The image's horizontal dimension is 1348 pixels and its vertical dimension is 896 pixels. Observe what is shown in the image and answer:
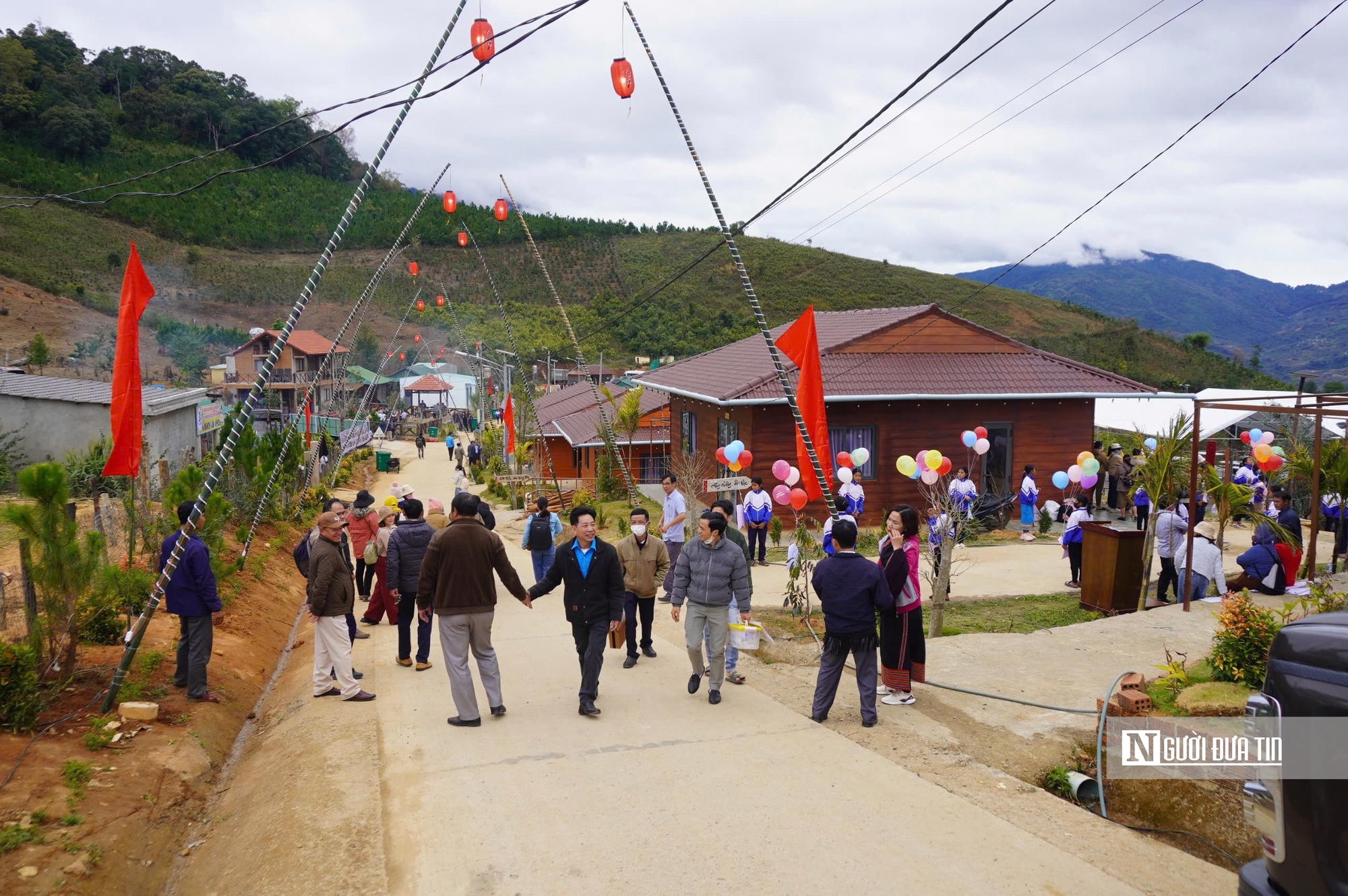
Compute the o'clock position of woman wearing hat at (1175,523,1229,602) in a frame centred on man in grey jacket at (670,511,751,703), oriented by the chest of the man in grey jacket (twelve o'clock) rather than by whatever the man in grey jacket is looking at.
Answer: The woman wearing hat is roughly at 8 o'clock from the man in grey jacket.

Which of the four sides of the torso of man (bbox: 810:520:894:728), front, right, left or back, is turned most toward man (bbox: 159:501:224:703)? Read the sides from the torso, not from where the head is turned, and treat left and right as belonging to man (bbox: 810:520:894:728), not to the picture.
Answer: left

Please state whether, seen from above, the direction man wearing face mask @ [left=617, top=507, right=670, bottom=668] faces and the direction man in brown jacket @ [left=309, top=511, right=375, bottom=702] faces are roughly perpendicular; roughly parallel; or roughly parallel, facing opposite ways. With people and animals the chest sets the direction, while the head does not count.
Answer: roughly perpendicular

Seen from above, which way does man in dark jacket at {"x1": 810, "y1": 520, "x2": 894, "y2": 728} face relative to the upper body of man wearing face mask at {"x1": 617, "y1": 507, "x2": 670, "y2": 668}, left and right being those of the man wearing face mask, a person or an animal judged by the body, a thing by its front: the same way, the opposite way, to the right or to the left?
the opposite way

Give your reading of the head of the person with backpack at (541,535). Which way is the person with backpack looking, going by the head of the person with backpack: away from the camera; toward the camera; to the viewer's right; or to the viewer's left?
away from the camera

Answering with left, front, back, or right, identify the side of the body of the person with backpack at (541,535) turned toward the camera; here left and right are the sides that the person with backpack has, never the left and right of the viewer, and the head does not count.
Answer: back

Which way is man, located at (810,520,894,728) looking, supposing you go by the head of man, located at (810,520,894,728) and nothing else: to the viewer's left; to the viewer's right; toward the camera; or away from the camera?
away from the camera

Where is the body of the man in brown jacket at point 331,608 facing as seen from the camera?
to the viewer's right

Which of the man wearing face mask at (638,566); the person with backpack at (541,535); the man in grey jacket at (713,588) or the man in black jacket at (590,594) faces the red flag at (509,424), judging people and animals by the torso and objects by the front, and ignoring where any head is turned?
the person with backpack

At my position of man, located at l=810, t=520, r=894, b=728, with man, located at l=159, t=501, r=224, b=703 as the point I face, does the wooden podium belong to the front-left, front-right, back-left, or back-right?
back-right

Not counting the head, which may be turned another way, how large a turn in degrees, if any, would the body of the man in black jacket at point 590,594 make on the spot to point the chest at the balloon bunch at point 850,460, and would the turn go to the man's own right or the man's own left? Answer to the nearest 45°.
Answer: approximately 135° to the man's own left

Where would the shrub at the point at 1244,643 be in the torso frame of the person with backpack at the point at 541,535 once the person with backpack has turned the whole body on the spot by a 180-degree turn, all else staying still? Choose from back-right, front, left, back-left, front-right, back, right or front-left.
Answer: front-left

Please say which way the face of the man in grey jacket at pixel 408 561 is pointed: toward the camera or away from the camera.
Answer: away from the camera

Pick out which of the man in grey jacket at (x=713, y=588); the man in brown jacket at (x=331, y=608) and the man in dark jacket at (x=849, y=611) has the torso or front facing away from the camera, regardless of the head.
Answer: the man in dark jacket

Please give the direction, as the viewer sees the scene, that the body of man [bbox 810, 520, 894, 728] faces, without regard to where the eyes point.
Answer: away from the camera

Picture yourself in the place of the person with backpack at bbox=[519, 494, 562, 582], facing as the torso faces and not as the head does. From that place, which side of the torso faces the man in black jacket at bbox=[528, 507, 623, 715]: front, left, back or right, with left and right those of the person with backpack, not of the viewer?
back
